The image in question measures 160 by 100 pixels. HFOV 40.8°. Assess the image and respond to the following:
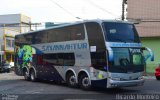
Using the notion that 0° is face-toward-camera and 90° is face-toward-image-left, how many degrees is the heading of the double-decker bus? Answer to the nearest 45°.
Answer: approximately 315°

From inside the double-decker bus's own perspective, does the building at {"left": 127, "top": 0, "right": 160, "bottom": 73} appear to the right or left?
on its left
